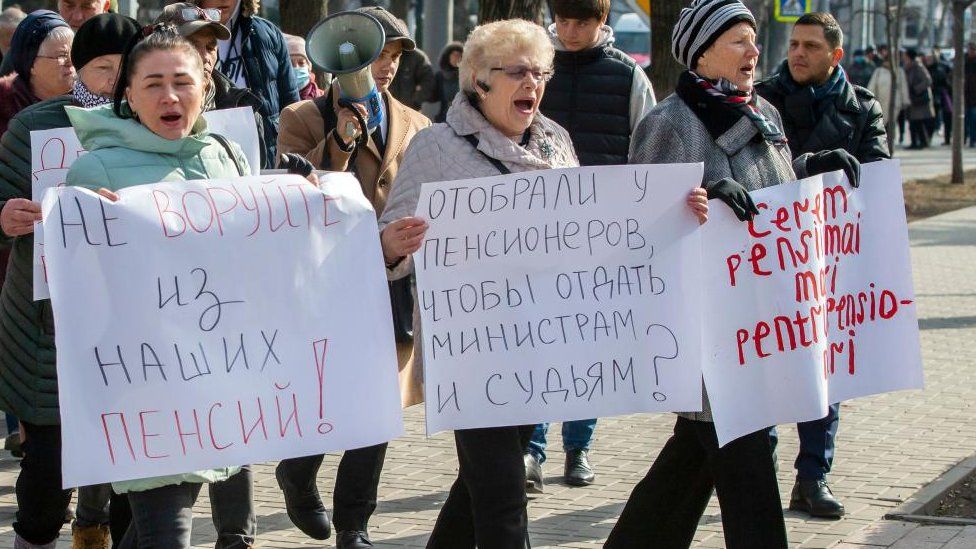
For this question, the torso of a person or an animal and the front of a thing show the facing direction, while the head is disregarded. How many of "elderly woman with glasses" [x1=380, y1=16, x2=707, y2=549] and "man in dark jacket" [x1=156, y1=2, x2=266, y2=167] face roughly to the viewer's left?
0

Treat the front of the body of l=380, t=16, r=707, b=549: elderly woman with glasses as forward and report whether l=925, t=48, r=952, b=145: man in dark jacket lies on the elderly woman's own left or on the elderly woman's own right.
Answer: on the elderly woman's own left

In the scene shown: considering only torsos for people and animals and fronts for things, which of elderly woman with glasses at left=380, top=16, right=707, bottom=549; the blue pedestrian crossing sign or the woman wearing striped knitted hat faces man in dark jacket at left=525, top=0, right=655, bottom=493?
the blue pedestrian crossing sign

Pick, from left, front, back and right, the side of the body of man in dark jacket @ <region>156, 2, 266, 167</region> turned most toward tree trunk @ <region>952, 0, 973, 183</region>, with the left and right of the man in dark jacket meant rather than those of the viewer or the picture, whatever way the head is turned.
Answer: left

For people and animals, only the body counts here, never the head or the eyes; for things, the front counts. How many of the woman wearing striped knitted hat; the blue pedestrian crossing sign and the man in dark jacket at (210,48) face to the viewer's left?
0

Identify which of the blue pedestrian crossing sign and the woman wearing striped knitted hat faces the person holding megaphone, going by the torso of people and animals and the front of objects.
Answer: the blue pedestrian crossing sign

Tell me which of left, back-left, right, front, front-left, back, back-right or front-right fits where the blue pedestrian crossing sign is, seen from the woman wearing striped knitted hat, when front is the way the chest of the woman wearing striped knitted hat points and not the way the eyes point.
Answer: back-left

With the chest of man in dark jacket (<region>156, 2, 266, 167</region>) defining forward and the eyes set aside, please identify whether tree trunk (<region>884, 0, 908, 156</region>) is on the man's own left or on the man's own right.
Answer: on the man's own left

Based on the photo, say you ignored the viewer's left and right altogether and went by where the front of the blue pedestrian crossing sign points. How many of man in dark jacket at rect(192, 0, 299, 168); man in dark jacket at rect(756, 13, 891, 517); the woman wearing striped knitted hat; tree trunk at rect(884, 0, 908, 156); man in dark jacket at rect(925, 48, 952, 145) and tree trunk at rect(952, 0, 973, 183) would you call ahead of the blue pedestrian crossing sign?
3

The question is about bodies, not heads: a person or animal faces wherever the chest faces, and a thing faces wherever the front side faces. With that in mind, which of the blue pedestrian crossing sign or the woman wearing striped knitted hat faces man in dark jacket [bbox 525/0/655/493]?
the blue pedestrian crossing sign

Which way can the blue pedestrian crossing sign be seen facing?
toward the camera

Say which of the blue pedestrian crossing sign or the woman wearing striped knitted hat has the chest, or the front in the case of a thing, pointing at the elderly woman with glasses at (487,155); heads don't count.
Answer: the blue pedestrian crossing sign

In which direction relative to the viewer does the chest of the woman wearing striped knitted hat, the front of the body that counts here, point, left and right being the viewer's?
facing the viewer and to the right of the viewer

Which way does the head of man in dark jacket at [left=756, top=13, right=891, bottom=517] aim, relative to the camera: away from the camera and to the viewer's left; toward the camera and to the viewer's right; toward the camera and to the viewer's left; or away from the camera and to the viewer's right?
toward the camera and to the viewer's left

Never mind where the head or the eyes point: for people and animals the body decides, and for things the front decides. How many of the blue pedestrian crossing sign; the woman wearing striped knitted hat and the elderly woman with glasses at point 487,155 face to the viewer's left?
0

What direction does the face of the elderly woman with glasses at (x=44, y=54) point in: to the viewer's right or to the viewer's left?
to the viewer's right
